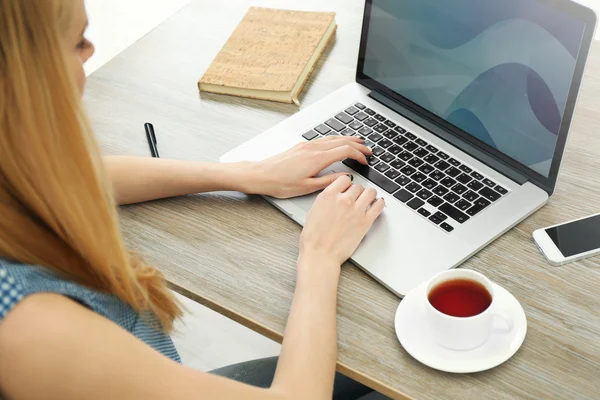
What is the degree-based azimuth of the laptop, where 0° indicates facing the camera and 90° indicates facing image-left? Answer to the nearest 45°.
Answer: approximately 45°

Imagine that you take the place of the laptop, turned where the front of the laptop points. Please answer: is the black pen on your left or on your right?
on your right

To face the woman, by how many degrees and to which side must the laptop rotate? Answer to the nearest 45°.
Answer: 0° — it already faces them

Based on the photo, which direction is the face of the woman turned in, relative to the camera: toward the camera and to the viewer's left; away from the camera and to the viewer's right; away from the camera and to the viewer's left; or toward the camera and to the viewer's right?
away from the camera and to the viewer's right
